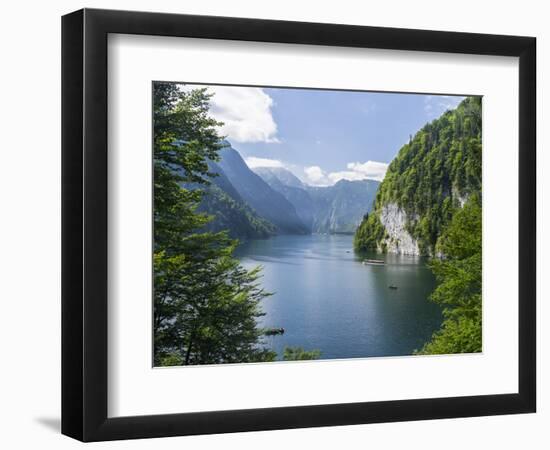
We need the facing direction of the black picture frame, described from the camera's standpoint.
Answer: facing the viewer and to the right of the viewer
